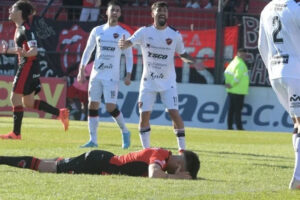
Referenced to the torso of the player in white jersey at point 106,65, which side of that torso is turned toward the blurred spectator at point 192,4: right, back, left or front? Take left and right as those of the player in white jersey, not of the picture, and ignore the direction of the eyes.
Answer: back

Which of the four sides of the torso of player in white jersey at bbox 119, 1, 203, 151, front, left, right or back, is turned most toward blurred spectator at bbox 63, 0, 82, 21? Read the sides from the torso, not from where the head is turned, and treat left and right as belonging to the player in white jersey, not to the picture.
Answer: back

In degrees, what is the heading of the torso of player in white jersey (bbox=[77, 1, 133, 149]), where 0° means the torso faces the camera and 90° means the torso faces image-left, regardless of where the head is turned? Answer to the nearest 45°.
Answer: approximately 0°

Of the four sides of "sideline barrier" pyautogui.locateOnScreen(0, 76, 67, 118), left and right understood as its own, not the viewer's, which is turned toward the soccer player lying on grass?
front

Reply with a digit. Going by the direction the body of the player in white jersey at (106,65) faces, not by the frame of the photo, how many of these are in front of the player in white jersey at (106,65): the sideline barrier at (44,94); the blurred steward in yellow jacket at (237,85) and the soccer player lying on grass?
1

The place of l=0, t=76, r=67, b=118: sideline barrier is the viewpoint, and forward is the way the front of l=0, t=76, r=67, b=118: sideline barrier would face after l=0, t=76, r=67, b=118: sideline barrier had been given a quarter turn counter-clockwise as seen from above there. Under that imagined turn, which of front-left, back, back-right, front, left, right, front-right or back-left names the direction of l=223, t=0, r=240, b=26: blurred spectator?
front

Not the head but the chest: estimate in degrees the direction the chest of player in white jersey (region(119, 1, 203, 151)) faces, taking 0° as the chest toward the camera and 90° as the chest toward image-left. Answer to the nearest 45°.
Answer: approximately 0°

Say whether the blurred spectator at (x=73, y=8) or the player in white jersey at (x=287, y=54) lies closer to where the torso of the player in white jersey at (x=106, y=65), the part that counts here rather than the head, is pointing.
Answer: the player in white jersey

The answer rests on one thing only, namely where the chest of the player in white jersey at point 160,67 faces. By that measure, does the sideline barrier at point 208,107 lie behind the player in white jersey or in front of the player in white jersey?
behind

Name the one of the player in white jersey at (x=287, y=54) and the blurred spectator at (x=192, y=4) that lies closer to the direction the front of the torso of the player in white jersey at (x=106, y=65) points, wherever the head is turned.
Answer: the player in white jersey

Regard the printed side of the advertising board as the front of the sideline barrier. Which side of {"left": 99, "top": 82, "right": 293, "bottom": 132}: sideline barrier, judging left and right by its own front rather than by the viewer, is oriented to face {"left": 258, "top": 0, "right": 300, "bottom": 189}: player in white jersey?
front
